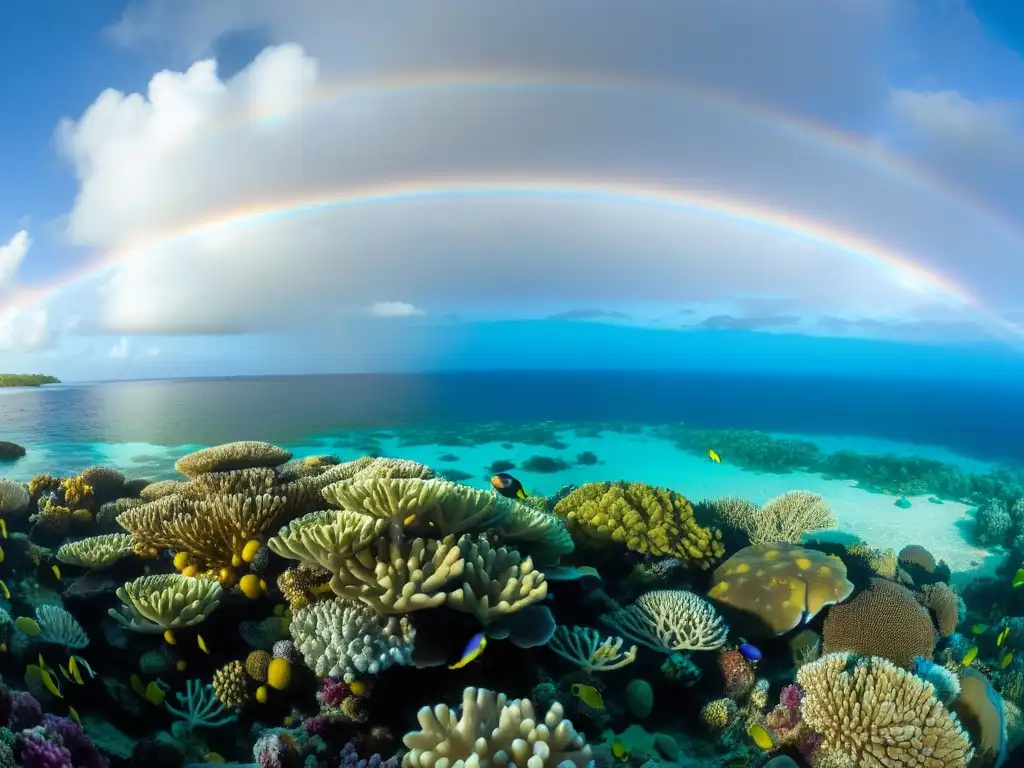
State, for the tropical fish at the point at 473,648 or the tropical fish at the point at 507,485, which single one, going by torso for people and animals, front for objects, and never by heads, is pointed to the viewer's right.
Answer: the tropical fish at the point at 473,648

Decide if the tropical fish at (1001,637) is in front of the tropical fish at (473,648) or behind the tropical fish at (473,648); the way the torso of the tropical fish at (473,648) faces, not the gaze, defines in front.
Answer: in front

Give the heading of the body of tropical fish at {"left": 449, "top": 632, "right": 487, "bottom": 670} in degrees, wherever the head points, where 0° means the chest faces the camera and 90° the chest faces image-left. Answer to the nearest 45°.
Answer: approximately 270°

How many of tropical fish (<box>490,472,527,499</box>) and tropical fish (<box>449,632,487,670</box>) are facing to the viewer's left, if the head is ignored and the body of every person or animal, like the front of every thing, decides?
1

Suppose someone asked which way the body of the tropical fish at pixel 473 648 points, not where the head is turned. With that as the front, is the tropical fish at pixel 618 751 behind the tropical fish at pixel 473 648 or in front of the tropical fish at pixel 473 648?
in front

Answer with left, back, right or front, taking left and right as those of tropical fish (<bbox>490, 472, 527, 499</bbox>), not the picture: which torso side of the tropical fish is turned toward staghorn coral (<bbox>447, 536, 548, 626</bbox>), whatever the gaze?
left

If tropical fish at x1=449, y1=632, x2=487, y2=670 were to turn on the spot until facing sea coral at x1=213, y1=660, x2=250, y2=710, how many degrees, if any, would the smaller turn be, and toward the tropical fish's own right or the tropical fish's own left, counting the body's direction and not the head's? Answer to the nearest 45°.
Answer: approximately 180°

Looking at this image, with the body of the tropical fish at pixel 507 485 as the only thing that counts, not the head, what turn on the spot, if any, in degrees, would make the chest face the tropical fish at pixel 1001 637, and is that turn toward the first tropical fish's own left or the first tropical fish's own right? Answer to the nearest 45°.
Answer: approximately 180°

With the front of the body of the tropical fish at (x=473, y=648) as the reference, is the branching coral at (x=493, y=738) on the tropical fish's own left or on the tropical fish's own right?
on the tropical fish's own right

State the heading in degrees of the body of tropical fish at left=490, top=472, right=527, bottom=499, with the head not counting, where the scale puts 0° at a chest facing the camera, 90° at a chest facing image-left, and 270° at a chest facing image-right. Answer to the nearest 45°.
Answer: approximately 90°
